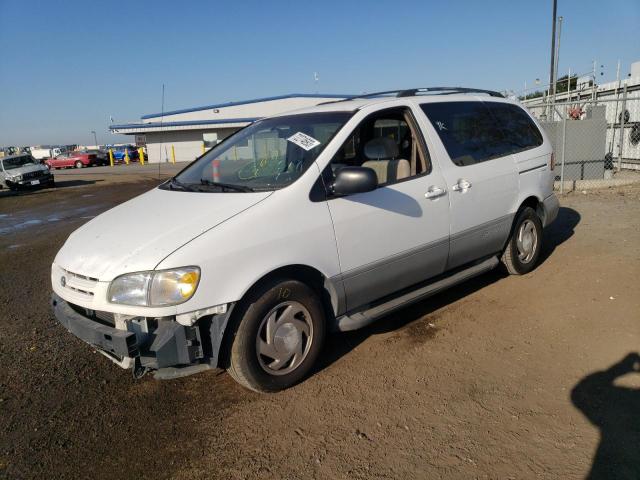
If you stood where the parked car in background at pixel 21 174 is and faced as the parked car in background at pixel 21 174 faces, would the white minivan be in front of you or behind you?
in front

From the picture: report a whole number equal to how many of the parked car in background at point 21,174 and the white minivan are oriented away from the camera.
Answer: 0

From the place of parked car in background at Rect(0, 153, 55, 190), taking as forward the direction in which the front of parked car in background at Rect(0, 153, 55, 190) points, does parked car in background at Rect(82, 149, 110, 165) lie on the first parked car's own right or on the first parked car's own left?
on the first parked car's own left

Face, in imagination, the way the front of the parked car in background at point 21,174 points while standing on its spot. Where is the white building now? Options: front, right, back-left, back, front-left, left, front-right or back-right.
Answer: left

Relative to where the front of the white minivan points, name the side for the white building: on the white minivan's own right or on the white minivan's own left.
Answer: on the white minivan's own right

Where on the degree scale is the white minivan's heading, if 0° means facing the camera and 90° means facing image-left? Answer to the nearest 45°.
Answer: approximately 45°

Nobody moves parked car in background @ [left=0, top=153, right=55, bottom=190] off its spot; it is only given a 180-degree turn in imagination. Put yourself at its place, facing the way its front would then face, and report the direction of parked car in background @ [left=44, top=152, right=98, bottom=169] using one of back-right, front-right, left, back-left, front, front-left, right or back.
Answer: front-right

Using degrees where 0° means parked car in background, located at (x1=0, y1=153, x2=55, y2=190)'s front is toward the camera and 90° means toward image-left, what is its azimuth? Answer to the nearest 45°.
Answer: approximately 315°

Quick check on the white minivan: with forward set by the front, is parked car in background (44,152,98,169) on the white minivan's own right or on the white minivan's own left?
on the white minivan's own right
